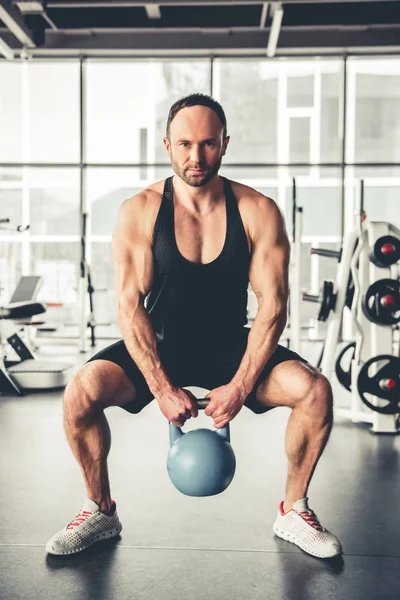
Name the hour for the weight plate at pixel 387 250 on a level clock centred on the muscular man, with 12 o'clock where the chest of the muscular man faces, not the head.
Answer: The weight plate is roughly at 7 o'clock from the muscular man.

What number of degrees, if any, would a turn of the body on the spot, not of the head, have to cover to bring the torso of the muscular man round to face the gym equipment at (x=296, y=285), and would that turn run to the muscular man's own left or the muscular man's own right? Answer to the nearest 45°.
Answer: approximately 180°

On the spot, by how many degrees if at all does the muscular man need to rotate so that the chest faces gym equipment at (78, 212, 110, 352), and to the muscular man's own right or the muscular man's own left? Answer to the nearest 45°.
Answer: approximately 180°

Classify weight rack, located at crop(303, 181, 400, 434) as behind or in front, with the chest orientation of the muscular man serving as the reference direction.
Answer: behind

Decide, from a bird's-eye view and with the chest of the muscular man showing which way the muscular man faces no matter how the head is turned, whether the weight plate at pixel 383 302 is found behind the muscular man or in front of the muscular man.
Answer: behind

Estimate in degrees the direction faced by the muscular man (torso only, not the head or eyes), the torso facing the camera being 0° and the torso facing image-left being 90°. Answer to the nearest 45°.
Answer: approximately 0°
